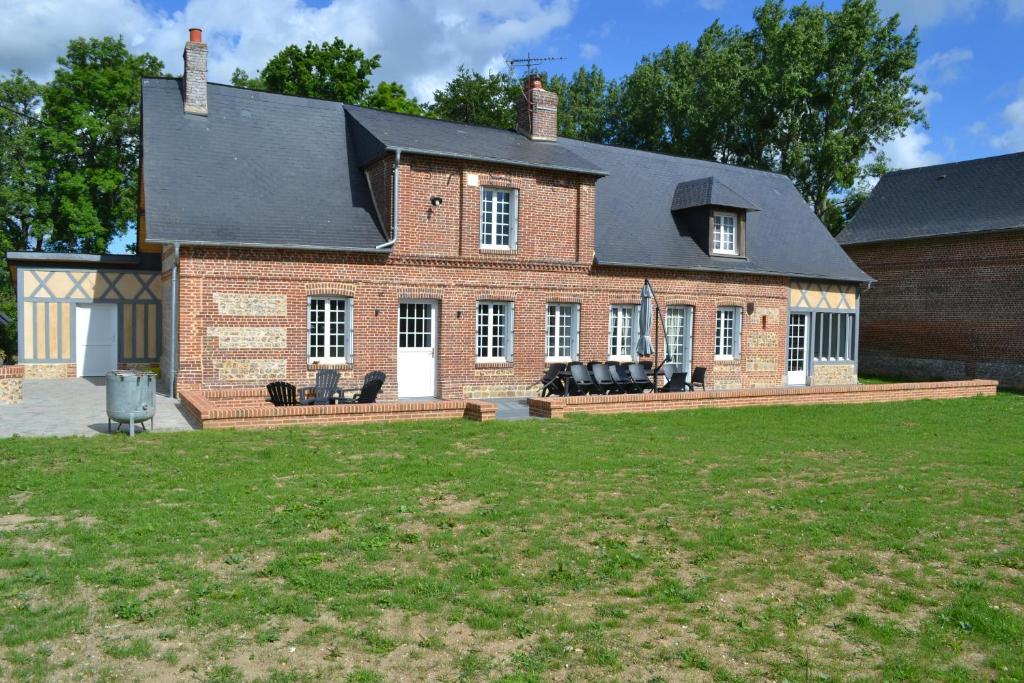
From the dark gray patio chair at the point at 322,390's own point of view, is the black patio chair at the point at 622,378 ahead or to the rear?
to the rear

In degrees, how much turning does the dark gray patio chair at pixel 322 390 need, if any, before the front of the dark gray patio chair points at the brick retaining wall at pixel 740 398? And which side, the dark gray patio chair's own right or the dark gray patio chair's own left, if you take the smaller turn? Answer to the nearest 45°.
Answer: approximately 135° to the dark gray patio chair's own left

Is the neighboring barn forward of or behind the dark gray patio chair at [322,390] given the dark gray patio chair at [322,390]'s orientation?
behind

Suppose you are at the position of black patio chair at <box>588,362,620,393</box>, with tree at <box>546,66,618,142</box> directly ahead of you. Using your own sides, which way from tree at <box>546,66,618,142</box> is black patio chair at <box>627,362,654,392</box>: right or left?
right

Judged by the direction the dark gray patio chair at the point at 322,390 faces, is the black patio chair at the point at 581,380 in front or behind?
behind

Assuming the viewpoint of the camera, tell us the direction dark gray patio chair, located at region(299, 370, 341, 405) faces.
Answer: facing the viewer and to the left of the viewer

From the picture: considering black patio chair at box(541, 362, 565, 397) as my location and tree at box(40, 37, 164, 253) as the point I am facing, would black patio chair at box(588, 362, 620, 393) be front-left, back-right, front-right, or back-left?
back-right

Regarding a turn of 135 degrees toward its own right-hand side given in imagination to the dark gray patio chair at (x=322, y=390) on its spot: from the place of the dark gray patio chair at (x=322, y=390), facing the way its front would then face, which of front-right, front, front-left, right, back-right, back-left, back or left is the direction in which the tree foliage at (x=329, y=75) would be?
front

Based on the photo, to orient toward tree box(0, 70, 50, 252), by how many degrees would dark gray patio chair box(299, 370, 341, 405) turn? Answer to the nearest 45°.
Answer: approximately 90° to its right

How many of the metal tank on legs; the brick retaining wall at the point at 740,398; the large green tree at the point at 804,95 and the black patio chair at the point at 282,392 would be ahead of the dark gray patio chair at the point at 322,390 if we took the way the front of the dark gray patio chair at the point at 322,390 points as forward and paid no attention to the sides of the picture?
2

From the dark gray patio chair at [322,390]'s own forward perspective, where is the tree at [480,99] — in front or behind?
behind

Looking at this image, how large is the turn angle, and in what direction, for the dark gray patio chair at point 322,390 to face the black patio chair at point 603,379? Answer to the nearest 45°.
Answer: approximately 135° to its left

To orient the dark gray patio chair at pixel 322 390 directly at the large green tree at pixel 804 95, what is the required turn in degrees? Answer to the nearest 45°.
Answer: approximately 180°
